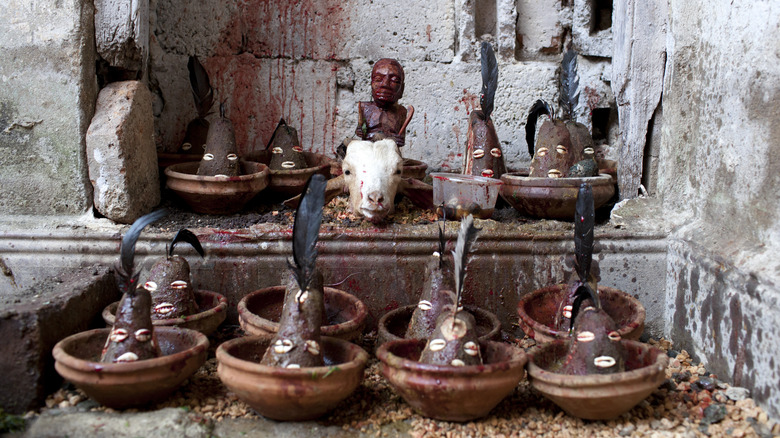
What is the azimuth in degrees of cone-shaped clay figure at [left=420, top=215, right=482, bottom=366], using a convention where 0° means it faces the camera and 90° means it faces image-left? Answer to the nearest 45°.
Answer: approximately 0°

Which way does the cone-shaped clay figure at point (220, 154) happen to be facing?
toward the camera

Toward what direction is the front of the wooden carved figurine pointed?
toward the camera

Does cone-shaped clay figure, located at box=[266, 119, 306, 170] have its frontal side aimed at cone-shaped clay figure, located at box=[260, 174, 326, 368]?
yes

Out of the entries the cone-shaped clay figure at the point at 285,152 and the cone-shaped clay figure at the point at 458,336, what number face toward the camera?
2

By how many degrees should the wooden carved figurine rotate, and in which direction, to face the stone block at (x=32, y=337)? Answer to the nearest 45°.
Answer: approximately 45° to its right

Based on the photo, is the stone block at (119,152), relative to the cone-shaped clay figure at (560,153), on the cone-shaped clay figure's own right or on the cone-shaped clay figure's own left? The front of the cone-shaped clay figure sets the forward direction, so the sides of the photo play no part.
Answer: on the cone-shaped clay figure's own right

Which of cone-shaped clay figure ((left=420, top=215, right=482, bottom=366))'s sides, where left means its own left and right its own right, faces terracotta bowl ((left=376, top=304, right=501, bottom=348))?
back
